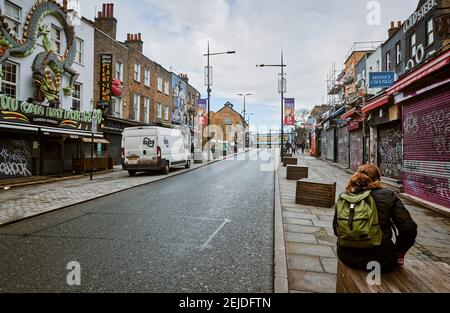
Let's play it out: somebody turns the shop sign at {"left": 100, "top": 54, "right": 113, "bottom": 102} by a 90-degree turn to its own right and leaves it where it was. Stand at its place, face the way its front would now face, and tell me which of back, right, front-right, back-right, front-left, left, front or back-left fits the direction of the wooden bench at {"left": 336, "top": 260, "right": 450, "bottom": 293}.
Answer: left

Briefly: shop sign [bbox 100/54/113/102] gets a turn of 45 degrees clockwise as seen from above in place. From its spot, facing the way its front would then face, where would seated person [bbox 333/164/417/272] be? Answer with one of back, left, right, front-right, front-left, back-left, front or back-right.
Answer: front-left

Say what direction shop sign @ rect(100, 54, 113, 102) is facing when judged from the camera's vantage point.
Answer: facing the viewer

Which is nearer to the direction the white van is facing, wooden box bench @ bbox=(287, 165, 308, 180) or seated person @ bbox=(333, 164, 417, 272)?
the wooden box bench

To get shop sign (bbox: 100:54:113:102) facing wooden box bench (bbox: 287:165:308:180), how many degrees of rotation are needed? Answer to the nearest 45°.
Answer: approximately 45° to its left

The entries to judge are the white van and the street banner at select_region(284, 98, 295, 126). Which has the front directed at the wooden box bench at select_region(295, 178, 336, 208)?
the street banner

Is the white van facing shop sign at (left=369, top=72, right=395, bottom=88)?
no

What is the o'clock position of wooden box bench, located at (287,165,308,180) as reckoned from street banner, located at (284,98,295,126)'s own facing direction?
The wooden box bench is roughly at 12 o'clock from the street banner.

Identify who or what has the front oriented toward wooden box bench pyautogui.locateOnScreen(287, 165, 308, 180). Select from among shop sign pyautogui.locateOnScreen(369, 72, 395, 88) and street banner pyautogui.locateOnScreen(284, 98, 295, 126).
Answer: the street banner

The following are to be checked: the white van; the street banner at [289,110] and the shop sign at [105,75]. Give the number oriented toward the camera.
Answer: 2

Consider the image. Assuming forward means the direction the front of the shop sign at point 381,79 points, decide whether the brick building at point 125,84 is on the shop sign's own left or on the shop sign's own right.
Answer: on the shop sign's own right

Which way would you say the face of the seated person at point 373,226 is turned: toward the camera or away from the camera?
away from the camera
